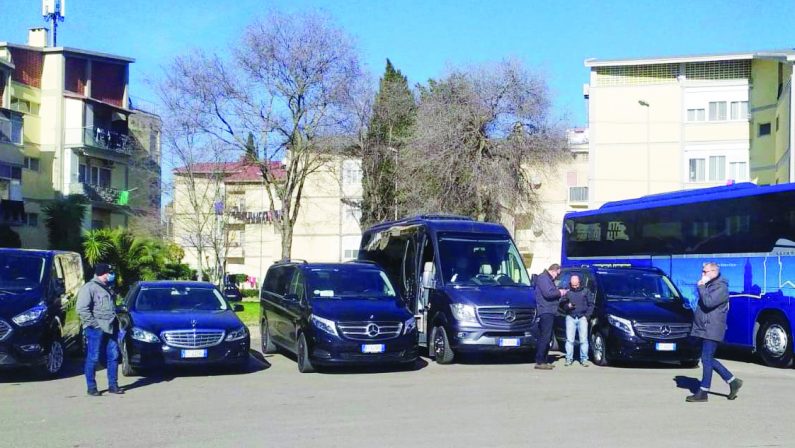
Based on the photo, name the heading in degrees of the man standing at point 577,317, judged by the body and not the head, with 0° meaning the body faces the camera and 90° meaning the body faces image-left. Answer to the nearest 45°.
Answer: approximately 0°

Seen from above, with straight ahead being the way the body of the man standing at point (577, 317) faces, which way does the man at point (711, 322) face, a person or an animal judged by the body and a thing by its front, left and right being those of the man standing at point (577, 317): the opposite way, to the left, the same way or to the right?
to the right

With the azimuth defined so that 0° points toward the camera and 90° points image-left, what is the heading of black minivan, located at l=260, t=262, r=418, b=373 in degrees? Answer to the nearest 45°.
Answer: approximately 315°

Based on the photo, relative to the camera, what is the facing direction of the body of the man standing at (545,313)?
to the viewer's right

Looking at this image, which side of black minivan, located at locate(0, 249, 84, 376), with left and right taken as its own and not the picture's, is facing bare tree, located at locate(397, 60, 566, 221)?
back

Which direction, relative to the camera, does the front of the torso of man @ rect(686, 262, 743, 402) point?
to the viewer's left

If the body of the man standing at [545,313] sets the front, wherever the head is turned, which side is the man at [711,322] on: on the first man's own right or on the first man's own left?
on the first man's own right

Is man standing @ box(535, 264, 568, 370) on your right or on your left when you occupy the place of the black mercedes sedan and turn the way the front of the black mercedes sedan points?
on your left
